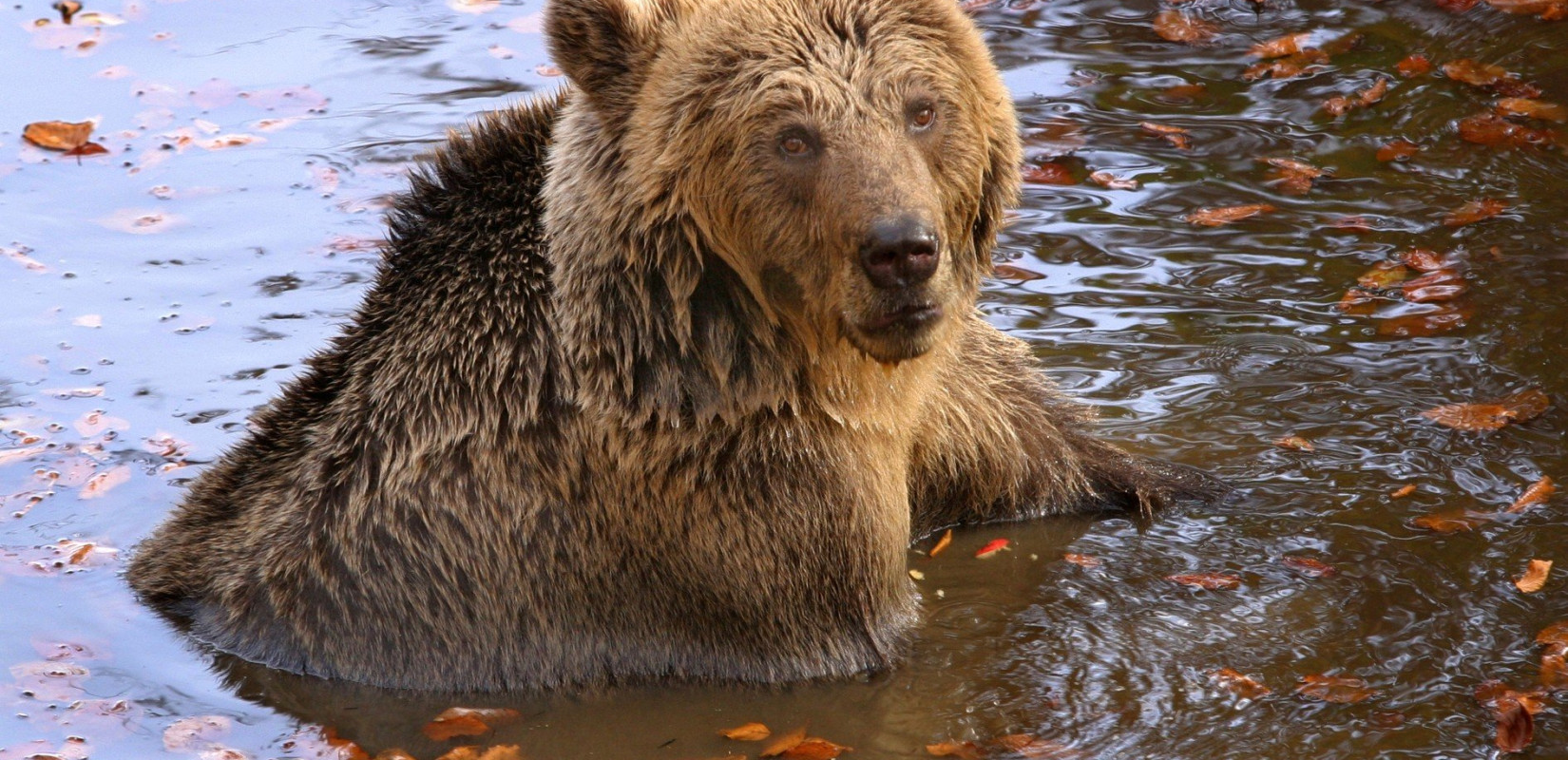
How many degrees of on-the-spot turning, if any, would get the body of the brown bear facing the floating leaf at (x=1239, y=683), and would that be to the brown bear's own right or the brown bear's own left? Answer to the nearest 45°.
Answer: approximately 45° to the brown bear's own left

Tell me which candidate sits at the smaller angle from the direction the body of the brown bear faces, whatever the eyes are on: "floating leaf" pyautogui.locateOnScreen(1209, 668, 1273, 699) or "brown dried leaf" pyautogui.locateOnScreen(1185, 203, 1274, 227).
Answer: the floating leaf

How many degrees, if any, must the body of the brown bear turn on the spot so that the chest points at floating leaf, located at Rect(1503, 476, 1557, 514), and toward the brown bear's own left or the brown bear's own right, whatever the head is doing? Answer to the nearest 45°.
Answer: approximately 45° to the brown bear's own left

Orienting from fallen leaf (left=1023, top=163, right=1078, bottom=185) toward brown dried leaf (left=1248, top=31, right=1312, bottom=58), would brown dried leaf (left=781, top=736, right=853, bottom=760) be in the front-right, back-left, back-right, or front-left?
back-right

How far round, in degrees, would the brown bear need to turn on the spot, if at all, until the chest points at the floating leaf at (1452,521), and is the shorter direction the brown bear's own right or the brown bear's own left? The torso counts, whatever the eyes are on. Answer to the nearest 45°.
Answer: approximately 45° to the brown bear's own left

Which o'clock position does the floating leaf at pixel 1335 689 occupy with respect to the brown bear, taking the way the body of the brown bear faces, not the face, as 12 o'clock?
The floating leaf is roughly at 11 o'clock from the brown bear.

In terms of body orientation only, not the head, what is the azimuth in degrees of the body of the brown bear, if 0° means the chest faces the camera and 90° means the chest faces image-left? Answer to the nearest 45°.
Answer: approximately 315°

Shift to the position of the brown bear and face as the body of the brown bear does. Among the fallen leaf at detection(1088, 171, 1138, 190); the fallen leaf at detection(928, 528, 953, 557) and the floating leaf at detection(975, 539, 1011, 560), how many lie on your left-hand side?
3

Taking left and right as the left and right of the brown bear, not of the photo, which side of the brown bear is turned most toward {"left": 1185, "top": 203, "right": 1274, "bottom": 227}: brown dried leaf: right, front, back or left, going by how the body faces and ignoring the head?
left

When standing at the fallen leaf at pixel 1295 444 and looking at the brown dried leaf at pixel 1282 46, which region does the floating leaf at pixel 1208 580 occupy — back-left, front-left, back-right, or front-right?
back-left

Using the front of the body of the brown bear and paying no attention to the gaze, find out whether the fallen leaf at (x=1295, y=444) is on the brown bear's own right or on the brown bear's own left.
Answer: on the brown bear's own left
